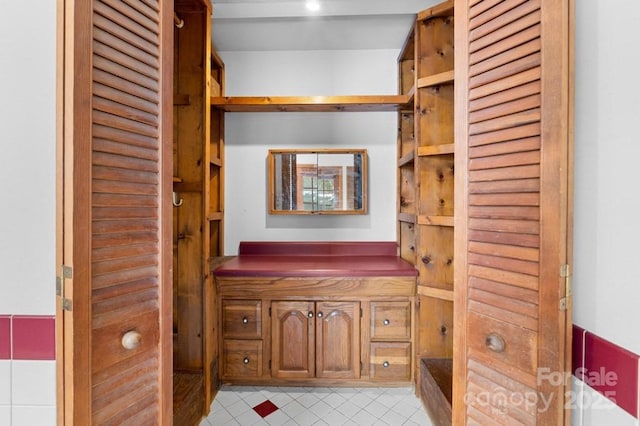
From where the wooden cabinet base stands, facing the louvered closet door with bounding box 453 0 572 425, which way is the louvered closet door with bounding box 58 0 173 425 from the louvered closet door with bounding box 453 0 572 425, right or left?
right

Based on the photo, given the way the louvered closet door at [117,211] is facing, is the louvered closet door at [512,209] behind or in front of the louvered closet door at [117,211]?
in front

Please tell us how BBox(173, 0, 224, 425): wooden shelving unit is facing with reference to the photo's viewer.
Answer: facing to the right of the viewer

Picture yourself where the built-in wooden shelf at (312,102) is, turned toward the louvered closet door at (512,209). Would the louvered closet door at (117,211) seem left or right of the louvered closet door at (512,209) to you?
right

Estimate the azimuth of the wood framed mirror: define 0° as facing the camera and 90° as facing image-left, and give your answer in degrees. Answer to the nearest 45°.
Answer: approximately 0°

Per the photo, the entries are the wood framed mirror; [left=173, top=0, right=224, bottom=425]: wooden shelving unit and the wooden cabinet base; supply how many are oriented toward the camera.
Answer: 2

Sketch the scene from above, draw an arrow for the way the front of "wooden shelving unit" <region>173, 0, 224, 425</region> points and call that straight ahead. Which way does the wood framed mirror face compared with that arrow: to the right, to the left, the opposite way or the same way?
to the right
